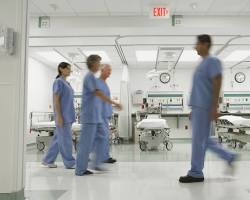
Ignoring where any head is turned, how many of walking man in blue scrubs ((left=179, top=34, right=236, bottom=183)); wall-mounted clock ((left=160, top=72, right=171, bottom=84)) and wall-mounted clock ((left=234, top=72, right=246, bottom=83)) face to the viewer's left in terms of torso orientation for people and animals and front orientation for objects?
1

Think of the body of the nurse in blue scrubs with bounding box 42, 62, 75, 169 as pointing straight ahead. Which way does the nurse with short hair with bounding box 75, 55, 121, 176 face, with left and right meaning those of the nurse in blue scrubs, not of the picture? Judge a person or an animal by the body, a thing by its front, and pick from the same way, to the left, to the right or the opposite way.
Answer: the same way

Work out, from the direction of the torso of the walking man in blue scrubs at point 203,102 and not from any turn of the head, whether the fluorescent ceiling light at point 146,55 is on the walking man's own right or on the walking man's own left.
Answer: on the walking man's own right

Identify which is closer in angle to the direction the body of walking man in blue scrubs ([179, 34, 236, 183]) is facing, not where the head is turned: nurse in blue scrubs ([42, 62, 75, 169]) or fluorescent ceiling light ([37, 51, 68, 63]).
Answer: the nurse in blue scrubs

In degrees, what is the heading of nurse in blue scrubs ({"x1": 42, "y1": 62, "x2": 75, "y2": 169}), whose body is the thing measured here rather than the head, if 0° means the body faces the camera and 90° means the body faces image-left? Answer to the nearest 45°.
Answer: approximately 270°

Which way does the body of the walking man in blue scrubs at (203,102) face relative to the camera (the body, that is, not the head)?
to the viewer's left

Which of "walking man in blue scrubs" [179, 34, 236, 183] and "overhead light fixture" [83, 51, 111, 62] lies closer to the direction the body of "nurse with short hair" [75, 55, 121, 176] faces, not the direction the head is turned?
the walking man in blue scrubs

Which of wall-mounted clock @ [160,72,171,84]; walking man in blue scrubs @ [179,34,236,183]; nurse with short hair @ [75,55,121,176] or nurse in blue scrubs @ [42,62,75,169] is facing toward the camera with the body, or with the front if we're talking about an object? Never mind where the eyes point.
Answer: the wall-mounted clock

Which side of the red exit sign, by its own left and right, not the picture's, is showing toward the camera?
front

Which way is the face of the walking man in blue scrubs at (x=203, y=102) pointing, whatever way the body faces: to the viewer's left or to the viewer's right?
to the viewer's left

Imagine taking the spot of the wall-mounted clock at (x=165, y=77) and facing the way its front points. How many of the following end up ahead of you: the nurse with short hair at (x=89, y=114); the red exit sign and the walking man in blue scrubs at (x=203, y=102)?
3

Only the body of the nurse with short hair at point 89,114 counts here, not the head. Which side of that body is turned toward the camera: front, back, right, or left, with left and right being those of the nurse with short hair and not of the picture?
right

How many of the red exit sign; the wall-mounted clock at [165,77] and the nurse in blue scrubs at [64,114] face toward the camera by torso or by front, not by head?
2

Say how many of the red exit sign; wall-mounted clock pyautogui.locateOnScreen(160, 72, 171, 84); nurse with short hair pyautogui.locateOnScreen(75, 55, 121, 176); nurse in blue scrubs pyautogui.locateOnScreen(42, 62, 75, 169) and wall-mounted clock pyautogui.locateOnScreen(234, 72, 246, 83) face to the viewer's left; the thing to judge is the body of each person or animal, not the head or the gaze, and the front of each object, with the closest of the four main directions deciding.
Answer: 0

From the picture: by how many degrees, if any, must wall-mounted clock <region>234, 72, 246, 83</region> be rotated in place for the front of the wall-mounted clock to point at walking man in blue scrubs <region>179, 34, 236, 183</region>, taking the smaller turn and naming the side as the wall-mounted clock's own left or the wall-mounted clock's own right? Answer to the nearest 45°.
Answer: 0° — it already faces them

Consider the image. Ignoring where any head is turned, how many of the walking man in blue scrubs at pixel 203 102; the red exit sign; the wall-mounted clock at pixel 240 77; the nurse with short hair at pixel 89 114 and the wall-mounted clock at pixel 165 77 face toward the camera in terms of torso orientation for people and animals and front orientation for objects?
3
